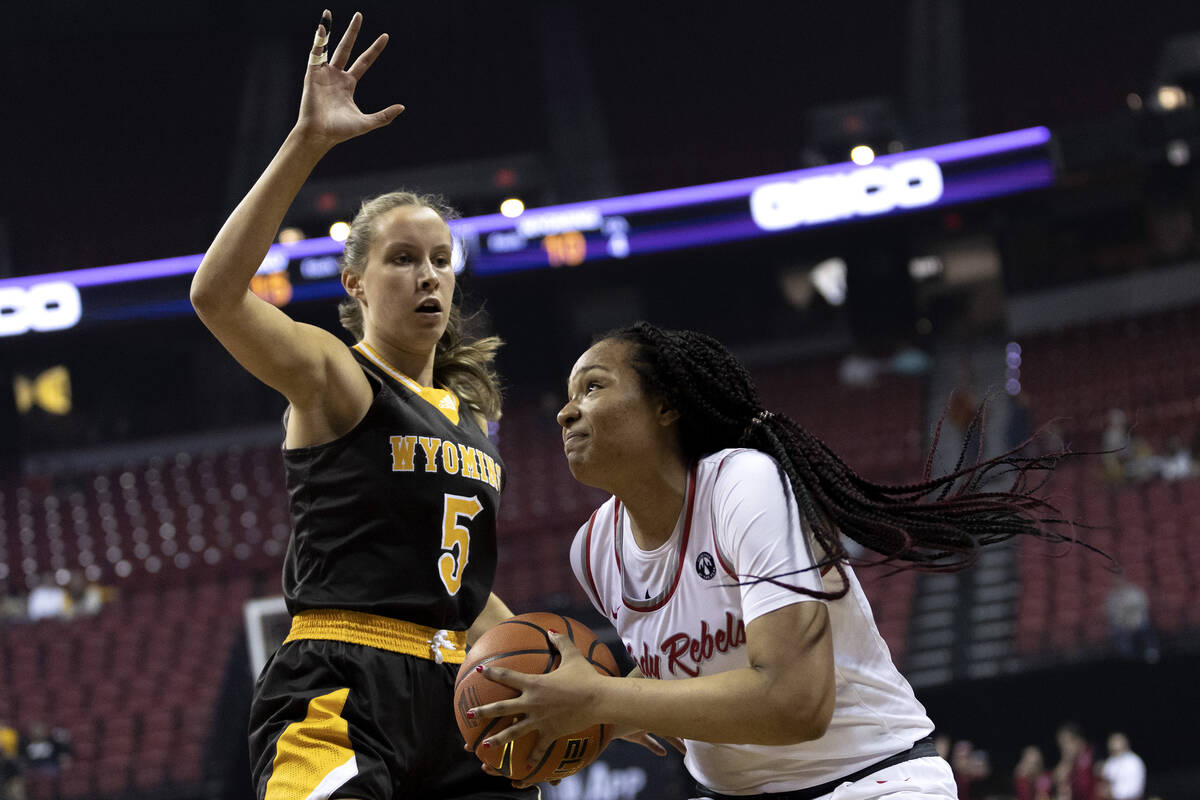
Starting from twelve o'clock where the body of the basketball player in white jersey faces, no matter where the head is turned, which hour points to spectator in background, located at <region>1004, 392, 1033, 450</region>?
The spectator in background is roughly at 5 o'clock from the basketball player in white jersey.

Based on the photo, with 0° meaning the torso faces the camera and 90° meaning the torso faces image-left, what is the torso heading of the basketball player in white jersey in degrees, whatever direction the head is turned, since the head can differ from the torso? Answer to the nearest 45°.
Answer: approximately 45°

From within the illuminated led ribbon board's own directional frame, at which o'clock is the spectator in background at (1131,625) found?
The spectator in background is roughly at 11 o'clock from the illuminated led ribbon board.

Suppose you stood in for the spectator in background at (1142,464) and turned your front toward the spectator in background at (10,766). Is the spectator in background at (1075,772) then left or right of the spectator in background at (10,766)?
left

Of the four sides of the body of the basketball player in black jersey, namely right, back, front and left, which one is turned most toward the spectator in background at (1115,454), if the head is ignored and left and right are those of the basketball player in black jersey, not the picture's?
left

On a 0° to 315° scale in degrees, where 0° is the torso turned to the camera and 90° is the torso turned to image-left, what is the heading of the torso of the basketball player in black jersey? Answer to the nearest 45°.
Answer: approximately 315°

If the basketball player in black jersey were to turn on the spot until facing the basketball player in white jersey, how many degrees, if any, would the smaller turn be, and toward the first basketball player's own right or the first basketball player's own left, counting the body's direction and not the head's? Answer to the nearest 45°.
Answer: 0° — they already face them

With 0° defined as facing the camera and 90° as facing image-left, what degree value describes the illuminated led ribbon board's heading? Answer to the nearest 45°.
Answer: approximately 0°

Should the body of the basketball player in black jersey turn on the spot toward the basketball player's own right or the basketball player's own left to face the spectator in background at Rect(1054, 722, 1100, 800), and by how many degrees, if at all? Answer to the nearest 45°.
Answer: approximately 90° to the basketball player's own left

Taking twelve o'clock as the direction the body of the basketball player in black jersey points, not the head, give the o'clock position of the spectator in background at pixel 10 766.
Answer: The spectator in background is roughly at 7 o'clock from the basketball player in black jersey.

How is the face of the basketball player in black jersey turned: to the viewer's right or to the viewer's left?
to the viewer's right

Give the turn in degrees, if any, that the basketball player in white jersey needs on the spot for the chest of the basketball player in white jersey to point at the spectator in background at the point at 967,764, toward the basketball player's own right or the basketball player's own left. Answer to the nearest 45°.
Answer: approximately 135° to the basketball player's own right

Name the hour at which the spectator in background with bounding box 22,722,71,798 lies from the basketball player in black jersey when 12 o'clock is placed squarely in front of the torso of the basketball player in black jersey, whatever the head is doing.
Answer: The spectator in background is roughly at 7 o'clock from the basketball player in black jersey.
